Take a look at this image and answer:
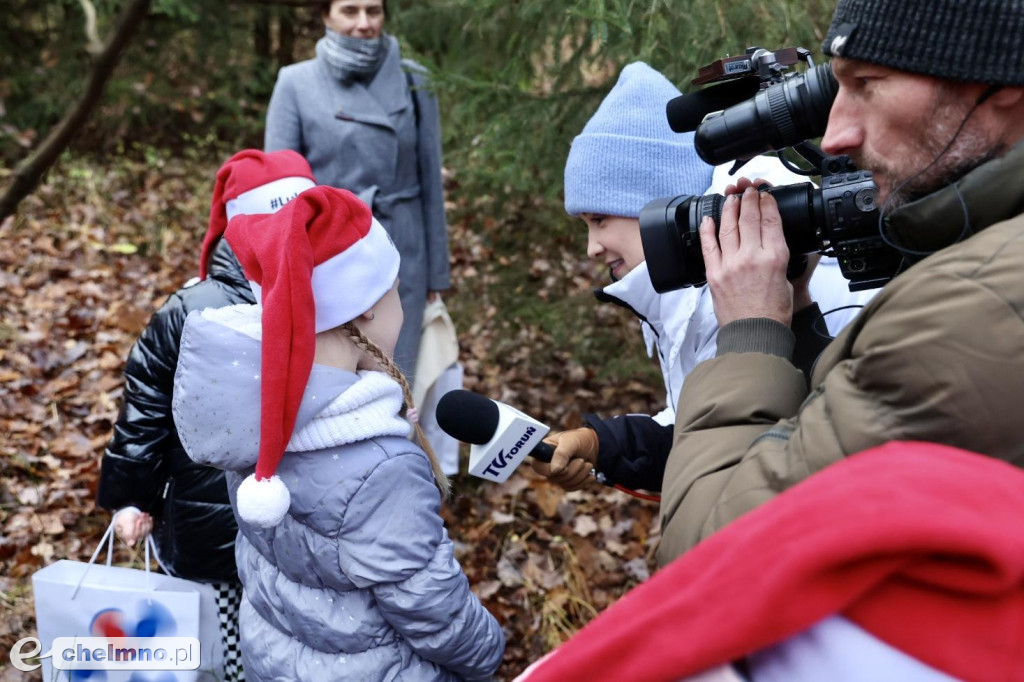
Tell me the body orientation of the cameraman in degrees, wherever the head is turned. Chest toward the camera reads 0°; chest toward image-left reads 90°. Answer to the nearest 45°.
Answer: approximately 90°

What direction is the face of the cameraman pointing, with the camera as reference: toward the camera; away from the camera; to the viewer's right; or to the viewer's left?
to the viewer's left

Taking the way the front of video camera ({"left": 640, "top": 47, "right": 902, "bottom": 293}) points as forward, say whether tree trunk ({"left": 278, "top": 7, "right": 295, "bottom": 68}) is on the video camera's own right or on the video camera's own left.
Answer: on the video camera's own right

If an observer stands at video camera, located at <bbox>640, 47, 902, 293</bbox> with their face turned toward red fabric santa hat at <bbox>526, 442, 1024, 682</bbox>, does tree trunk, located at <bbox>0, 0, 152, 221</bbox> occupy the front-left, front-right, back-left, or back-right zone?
back-right

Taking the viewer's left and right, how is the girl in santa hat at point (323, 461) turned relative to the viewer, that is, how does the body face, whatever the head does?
facing away from the viewer and to the right of the viewer

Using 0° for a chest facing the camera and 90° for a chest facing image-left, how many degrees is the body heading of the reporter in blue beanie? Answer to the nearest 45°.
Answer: approximately 90°

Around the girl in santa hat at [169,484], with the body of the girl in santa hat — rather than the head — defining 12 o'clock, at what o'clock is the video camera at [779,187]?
The video camera is roughly at 12 o'clock from the girl in santa hat.

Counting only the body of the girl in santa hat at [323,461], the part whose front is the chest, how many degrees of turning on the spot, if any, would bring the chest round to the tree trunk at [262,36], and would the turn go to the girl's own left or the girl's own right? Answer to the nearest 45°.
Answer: approximately 45° to the girl's own left

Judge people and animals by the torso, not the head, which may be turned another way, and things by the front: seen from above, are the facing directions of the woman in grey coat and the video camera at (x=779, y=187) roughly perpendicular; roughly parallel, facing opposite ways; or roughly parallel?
roughly perpendicular

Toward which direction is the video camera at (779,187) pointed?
to the viewer's left
